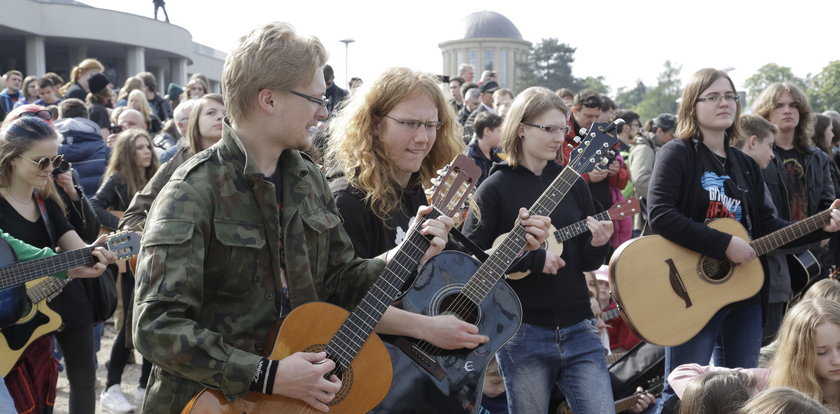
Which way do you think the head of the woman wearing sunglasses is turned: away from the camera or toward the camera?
toward the camera

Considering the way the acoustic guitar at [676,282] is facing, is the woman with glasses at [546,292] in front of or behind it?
in front

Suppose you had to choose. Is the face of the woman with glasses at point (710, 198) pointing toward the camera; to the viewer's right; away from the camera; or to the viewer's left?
toward the camera

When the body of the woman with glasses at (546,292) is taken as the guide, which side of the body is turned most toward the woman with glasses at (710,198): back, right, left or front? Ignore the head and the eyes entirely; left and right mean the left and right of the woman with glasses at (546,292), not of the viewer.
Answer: left

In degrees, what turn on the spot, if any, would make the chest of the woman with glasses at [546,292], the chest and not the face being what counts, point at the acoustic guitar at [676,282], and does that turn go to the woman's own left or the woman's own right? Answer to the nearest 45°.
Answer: approximately 90° to the woman's own left

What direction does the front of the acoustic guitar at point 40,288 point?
toward the camera

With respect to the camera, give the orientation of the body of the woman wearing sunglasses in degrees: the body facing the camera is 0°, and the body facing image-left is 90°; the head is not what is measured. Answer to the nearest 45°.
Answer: approximately 315°

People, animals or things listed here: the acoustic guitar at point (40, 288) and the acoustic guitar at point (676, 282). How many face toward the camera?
2

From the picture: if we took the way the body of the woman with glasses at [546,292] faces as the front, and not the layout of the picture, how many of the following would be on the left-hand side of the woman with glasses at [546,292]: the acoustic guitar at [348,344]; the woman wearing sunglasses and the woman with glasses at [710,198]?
1

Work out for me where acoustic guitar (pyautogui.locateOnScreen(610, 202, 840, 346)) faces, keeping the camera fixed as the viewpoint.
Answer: facing the viewer

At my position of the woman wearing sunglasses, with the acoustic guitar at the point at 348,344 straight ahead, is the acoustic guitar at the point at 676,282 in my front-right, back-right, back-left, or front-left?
front-left

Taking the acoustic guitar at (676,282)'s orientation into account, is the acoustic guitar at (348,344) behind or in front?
in front

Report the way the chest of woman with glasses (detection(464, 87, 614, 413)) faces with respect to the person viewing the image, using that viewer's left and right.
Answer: facing the viewer and to the right of the viewer
